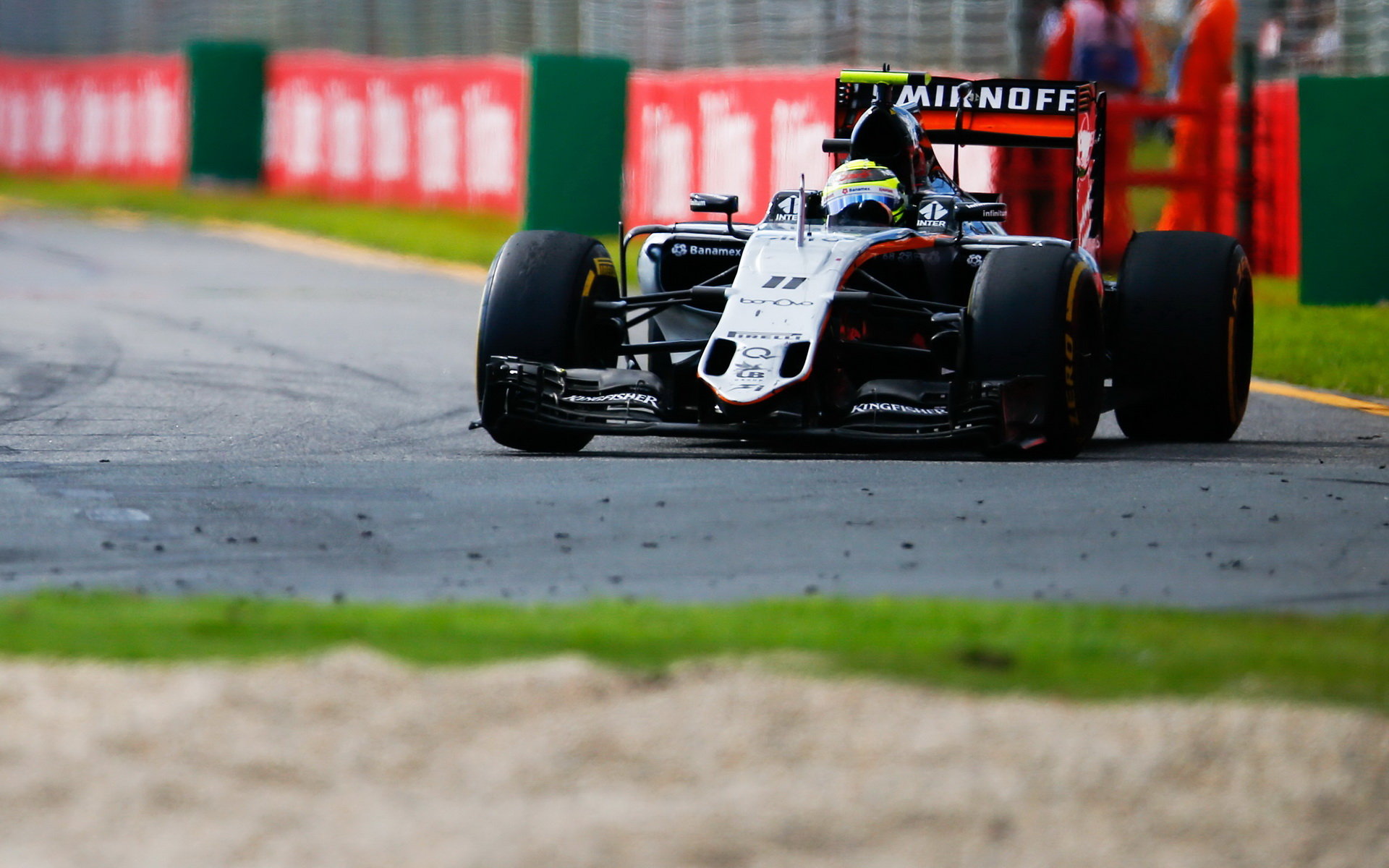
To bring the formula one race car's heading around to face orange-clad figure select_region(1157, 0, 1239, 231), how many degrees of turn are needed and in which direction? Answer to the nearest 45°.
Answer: approximately 180°

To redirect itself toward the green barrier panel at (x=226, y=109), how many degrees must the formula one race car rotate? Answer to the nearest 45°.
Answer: approximately 180°

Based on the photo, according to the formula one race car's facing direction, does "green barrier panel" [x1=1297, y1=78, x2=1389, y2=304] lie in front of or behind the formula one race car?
behind

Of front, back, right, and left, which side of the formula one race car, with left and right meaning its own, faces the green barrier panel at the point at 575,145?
back

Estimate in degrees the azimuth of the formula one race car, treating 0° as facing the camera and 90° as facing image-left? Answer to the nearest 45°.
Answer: approximately 0°

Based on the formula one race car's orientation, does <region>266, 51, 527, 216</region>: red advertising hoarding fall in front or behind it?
behind

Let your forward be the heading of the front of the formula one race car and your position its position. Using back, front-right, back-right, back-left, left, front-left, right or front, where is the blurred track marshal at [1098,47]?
back

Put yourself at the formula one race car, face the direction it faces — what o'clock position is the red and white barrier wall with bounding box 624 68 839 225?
The red and white barrier wall is roughly at 6 o'clock from the formula one race car.
